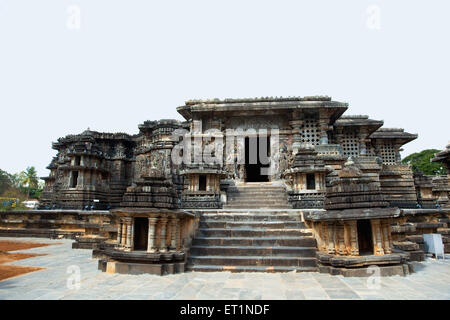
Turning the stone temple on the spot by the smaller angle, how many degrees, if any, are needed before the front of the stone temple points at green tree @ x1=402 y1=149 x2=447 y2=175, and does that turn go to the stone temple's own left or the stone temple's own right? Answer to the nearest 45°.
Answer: approximately 135° to the stone temple's own left

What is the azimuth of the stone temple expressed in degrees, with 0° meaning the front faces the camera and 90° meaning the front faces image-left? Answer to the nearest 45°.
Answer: approximately 0°
